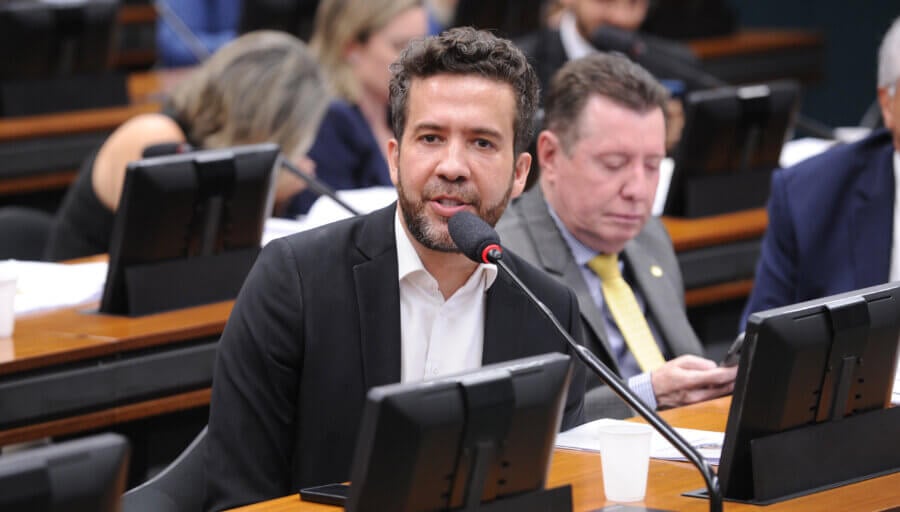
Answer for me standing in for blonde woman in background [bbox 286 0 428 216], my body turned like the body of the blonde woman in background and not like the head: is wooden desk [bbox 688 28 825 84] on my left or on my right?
on my left

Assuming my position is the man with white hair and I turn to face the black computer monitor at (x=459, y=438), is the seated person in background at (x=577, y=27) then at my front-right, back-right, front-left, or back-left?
back-right

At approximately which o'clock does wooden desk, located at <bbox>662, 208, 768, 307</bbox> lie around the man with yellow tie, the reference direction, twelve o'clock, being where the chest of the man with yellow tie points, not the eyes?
The wooden desk is roughly at 8 o'clock from the man with yellow tie.

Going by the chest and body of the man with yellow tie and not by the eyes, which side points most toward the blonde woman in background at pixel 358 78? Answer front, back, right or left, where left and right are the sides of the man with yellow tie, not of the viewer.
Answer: back

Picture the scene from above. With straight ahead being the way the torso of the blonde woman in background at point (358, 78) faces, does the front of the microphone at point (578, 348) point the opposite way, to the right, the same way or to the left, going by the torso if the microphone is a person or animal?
the opposite way

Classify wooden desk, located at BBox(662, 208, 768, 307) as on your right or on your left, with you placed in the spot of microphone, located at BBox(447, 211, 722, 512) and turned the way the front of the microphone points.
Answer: on your right
